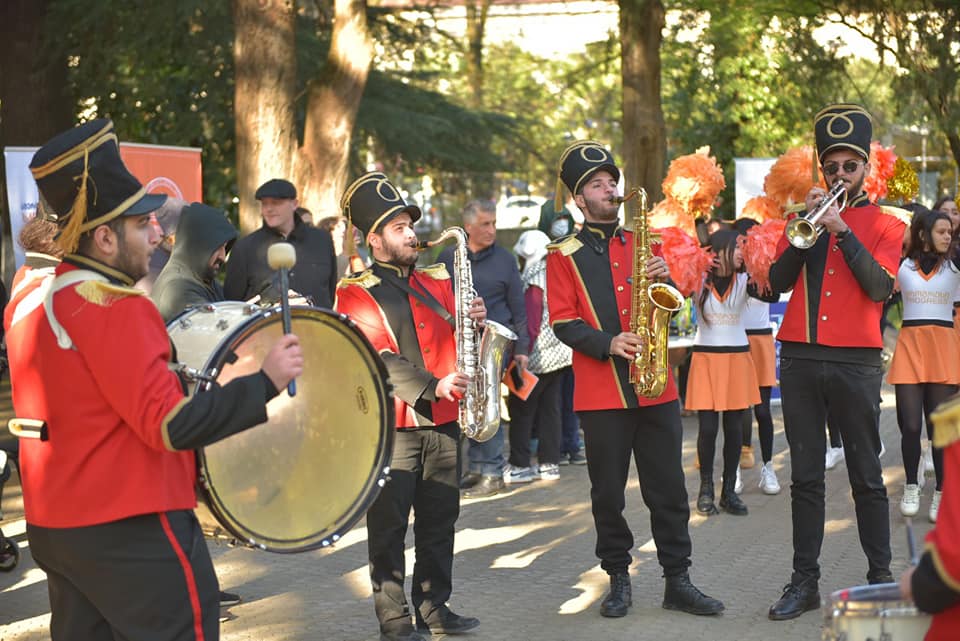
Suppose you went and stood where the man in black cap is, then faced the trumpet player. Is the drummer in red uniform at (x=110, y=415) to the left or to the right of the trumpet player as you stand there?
right

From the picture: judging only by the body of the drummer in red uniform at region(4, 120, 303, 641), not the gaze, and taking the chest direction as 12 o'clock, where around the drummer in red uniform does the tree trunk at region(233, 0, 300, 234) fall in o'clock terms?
The tree trunk is roughly at 11 o'clock from the drummer in red uniform.

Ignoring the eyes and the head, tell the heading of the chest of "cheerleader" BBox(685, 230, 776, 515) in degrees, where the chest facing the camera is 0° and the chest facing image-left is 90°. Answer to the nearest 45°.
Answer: approximately 0°

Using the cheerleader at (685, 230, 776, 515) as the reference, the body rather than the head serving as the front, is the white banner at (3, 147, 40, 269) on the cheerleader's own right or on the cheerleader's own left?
on the cheerleader's own right

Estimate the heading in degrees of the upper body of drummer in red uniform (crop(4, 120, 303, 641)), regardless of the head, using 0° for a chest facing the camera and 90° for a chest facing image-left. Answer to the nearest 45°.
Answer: approximately 225°

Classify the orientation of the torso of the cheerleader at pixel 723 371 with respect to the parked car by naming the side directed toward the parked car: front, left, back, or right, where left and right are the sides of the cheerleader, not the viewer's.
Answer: back

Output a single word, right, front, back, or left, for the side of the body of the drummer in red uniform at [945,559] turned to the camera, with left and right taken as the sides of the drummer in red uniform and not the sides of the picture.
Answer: left

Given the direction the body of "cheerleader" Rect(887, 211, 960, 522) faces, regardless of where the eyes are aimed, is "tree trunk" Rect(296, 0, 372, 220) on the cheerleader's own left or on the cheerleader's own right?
on the cheerleader's own right

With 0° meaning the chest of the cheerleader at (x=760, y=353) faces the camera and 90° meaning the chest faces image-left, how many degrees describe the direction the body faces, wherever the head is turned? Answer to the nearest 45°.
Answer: approximately 0°
